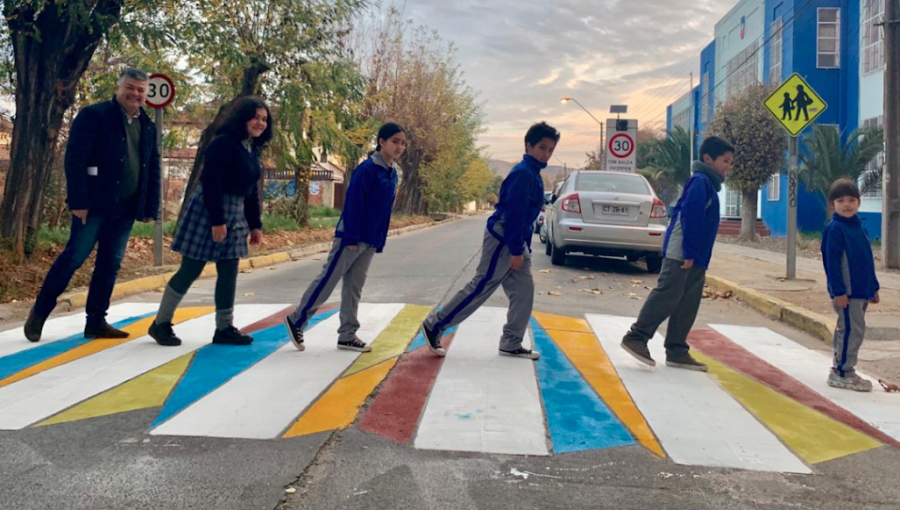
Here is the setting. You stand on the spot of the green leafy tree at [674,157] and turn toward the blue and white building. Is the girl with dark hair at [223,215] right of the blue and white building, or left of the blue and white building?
right

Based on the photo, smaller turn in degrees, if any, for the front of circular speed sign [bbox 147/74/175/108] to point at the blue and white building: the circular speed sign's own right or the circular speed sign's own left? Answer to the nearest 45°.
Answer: approximately 135° to the circular speed sign's own left

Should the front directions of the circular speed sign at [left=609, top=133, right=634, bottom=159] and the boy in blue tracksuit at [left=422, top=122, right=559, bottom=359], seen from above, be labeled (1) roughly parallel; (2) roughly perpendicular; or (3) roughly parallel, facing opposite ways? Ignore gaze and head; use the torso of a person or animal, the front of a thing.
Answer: roughly perpendicular

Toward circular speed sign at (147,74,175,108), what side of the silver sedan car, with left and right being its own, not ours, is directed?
left

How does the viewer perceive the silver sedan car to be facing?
facing away from the viewer

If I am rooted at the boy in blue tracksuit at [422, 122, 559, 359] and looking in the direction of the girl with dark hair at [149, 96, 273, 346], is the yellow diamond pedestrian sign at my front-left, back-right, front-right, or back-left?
back-right

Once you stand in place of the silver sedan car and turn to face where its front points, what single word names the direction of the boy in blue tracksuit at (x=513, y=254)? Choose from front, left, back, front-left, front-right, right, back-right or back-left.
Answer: back

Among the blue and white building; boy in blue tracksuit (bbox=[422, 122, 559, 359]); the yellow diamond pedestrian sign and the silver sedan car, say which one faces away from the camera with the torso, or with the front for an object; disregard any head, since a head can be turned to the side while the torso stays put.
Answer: the silver sedan car

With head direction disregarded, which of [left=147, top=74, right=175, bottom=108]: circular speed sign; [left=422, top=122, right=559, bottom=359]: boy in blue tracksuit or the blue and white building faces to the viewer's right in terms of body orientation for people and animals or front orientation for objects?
the boy in blue tracksuit

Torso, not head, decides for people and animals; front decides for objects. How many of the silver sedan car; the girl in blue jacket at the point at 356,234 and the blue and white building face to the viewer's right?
1

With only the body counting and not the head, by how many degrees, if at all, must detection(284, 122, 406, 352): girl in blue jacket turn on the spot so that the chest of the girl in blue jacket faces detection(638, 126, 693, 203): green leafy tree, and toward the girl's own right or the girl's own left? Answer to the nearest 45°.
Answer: approximately 45° to the girl's own left
